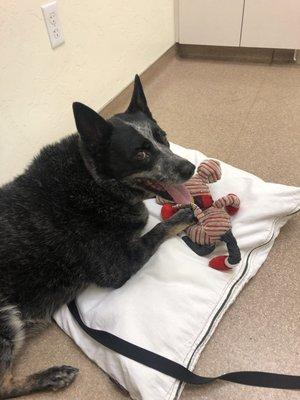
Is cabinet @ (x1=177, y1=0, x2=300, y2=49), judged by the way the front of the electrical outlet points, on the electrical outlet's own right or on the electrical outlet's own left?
on the electrical outlet's own left

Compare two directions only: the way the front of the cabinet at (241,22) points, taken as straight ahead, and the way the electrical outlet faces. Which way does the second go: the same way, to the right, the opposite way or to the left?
to the left

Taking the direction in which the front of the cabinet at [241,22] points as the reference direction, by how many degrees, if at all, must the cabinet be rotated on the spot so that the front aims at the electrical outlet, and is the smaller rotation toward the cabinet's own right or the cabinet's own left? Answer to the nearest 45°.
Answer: approximately 45° to the cabinet's own right

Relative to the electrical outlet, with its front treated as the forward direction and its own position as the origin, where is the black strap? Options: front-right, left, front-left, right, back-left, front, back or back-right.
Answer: front-right

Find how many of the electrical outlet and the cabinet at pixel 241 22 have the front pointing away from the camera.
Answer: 0

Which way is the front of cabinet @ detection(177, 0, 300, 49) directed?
toward the camera

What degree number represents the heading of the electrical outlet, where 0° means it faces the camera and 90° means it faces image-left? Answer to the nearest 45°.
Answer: approximately 315°

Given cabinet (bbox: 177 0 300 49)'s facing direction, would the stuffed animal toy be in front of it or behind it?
in front

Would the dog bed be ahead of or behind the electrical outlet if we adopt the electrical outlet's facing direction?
ahead

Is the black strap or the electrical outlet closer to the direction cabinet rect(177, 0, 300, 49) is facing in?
the black strap

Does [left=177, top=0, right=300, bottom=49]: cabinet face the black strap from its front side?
yes

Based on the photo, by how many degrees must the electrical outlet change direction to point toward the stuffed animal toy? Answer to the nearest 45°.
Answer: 0° — it already faces it

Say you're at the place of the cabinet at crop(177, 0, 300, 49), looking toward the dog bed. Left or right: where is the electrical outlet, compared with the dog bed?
right
